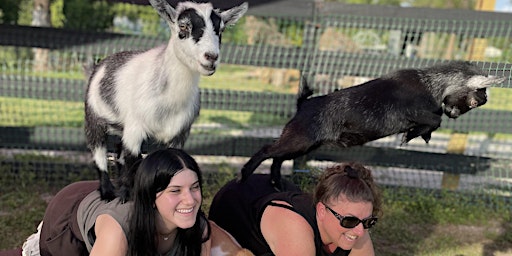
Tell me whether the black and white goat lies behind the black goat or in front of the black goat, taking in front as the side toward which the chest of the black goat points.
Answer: behind

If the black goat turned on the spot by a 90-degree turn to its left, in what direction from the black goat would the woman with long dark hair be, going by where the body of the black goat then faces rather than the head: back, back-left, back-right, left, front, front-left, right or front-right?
back-left

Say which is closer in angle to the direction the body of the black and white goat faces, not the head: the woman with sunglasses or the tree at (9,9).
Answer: the woman with sunglasses

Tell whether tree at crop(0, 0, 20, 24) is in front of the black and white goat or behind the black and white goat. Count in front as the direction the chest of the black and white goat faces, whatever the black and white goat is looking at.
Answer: behind

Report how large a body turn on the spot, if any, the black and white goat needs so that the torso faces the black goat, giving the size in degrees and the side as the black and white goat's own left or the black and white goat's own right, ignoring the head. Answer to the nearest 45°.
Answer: approximately 45° to the black and white goat's own left

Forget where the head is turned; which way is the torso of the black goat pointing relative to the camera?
to the viewer's right

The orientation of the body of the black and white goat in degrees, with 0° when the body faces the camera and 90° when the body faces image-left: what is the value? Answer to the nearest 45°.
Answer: approximately 315°

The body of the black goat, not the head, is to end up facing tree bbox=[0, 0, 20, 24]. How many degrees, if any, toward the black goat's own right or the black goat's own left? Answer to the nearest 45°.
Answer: approximately 135° to the black goat's own left
